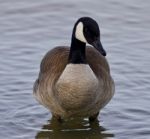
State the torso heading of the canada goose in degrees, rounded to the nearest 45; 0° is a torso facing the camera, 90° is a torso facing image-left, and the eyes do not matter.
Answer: approximately 0°
